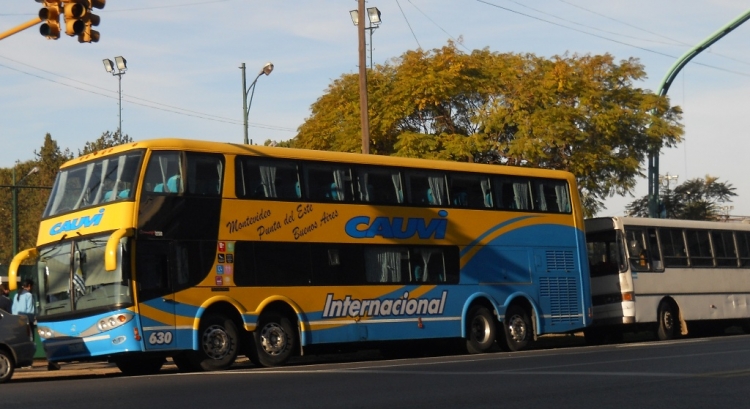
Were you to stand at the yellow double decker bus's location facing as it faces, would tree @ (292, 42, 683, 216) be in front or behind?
behind

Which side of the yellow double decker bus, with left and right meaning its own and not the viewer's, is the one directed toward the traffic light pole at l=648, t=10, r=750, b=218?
back

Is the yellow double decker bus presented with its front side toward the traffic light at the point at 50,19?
yes

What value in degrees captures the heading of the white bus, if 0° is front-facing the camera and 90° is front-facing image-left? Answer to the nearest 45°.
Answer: approximately 45°

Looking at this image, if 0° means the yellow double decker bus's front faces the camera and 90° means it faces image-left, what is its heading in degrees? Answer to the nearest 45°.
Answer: approximately 45°

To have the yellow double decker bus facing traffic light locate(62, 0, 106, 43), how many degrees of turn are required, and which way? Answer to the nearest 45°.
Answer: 0° — it already faces it

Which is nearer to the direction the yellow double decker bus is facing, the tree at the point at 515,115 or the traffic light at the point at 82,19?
the traffic light
